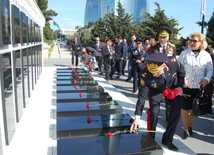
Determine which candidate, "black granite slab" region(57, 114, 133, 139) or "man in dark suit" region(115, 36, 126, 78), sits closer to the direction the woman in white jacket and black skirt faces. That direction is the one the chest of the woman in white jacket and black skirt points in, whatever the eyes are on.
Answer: the black granite slab

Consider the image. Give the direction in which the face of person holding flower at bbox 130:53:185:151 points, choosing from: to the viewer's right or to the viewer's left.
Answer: to the viewer's left

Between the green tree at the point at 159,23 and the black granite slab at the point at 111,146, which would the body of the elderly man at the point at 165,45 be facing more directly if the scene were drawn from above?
the black granite slab

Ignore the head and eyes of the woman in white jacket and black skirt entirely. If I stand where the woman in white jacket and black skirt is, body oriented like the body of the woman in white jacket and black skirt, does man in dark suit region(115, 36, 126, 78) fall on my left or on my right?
on my right

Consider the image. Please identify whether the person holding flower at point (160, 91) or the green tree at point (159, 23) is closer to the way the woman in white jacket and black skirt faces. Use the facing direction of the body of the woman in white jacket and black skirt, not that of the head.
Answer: the person holding flower

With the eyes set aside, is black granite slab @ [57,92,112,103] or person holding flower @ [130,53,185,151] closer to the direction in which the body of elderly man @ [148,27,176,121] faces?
the person holding flower

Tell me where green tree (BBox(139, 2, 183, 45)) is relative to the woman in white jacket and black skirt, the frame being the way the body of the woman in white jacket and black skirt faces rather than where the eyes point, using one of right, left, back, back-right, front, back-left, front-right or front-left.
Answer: back-right

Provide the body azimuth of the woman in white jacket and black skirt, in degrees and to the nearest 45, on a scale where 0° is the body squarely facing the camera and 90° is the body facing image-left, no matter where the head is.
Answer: approximately 45°

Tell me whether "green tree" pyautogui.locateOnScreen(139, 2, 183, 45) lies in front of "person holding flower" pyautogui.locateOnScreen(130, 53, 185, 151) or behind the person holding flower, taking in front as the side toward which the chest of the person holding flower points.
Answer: behind

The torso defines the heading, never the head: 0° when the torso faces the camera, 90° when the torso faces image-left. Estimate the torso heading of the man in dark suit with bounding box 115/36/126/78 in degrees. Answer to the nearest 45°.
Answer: approximately 45°
